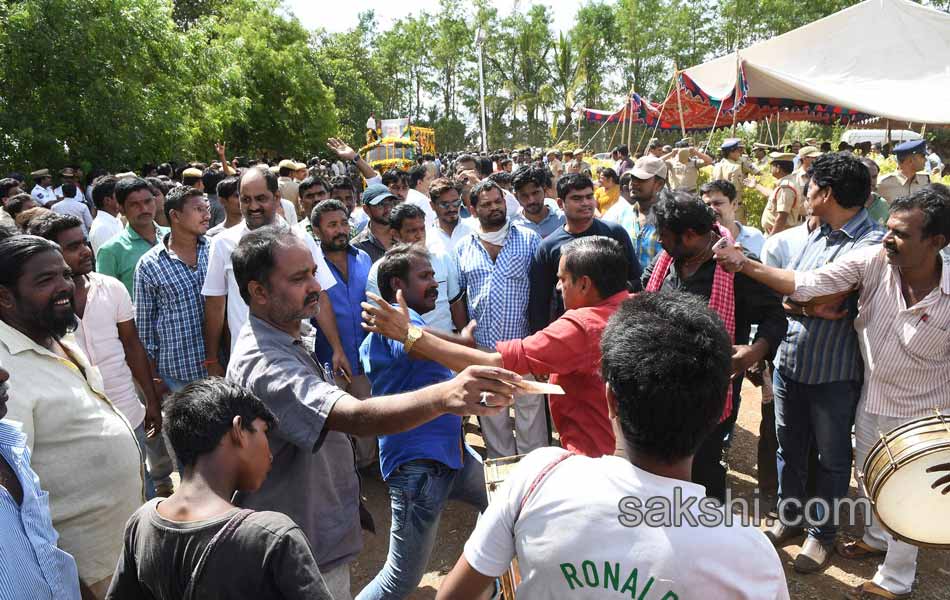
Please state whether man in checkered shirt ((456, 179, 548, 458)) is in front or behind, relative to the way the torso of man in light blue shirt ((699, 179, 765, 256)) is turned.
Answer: in front

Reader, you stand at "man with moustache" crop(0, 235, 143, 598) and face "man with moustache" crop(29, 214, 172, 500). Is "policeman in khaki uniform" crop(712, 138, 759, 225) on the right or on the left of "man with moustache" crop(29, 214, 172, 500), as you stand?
right

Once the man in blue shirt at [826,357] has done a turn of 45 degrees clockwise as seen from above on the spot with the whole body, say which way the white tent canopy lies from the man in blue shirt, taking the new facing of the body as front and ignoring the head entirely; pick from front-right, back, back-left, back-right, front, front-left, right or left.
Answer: right

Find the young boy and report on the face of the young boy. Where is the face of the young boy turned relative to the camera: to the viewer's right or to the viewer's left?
to the viewer's right

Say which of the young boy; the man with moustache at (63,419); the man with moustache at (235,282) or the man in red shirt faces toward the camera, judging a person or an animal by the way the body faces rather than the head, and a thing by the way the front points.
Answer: the man with moustache at (235,282)

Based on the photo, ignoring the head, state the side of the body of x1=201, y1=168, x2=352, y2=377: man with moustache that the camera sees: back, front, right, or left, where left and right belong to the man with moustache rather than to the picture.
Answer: front

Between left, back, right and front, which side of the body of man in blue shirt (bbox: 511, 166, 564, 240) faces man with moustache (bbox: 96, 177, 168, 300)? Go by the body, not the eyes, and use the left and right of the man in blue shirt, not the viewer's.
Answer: right

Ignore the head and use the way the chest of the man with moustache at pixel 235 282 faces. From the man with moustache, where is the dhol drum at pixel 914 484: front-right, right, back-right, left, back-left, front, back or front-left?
front-left

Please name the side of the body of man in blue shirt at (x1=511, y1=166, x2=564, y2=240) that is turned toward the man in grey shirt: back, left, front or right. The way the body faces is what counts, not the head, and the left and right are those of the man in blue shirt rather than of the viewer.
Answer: front

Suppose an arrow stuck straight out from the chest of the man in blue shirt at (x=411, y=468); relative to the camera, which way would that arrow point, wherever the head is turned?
to the viewer's right

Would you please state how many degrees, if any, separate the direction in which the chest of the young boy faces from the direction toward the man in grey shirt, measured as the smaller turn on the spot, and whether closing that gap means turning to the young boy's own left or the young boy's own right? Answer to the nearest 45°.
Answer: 0° — they already face them

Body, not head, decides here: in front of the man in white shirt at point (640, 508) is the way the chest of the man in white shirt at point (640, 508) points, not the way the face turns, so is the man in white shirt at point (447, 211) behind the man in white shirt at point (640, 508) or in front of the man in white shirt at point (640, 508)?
in front

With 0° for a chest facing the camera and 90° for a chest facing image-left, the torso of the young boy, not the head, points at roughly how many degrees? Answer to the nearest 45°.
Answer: approximately 225°

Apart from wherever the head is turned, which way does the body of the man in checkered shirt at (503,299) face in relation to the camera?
toward the camera

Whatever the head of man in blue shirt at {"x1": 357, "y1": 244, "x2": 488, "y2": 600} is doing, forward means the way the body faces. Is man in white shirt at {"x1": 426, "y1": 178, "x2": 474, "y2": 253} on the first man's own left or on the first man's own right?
on the first man's own left
